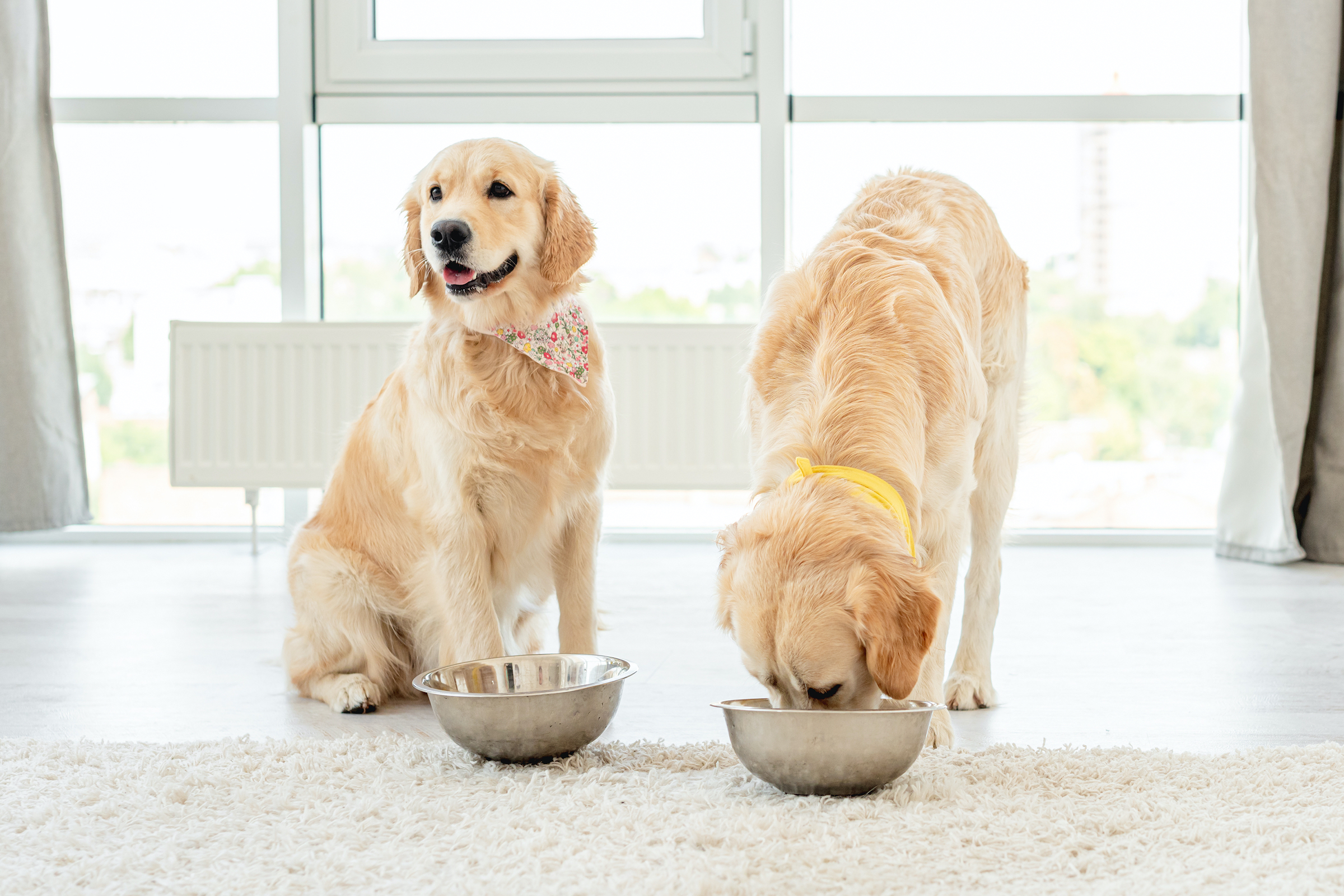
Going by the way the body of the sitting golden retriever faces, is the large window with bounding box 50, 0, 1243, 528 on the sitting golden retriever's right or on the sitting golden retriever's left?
on the sitting golden retriever's left

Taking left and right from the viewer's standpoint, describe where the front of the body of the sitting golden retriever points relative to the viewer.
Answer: facing the viewer and to the right of the viewer

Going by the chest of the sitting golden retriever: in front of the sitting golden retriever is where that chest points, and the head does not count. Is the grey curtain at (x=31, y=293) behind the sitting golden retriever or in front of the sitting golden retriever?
behind

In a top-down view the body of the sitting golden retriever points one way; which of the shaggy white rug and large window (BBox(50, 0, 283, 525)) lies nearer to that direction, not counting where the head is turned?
the shaggy white rug

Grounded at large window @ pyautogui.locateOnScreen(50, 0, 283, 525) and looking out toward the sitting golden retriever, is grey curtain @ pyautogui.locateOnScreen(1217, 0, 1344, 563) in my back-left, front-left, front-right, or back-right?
front-left

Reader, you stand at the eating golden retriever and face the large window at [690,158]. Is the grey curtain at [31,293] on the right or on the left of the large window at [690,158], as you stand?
left
